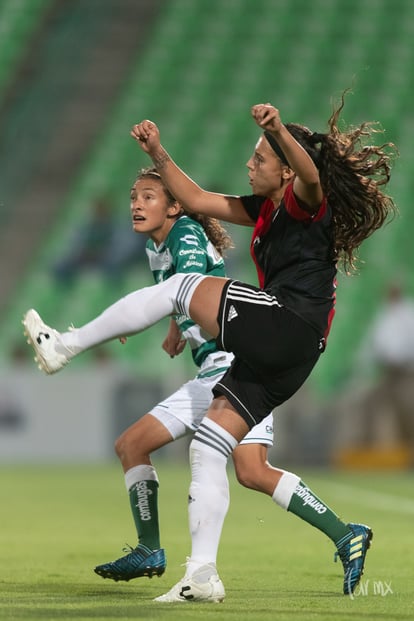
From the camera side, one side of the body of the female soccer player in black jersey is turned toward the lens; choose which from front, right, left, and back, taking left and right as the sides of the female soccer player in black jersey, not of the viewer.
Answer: left

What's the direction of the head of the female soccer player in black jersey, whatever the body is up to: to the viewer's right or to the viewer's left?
to the viewer's left
